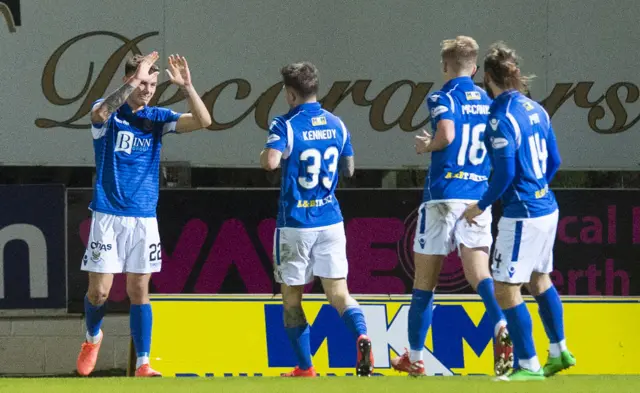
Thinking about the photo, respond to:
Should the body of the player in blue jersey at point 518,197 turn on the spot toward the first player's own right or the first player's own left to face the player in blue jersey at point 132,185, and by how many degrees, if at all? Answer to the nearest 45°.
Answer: approximately 45° to the first player's own left

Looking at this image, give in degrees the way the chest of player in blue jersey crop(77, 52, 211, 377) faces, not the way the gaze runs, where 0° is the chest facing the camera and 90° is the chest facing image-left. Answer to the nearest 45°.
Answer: approximately 0°

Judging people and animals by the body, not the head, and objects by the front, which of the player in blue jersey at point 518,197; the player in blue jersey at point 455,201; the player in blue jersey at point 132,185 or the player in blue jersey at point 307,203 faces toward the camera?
the player in blue jersey at point 132,185

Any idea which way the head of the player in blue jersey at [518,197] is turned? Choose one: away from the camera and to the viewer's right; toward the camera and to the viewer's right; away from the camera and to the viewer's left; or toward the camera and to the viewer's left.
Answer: away from the camera and to the viewer's left

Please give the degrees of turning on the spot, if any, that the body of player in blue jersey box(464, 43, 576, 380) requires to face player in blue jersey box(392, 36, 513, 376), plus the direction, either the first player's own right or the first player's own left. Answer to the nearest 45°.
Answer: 0° — they already face them

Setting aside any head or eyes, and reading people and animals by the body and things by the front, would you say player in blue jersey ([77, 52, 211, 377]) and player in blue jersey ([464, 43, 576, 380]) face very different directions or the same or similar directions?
very different directions

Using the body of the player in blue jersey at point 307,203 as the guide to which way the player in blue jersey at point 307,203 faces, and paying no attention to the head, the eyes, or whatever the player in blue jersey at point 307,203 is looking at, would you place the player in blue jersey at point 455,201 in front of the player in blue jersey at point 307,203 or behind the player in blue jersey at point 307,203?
behind

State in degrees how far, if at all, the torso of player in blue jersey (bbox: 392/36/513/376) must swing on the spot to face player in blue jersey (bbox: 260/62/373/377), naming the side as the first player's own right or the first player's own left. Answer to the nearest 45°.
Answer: approximately 45° to the first player's own left

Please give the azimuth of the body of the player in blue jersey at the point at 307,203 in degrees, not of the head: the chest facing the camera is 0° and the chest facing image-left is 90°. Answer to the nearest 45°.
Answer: approximately 135°
